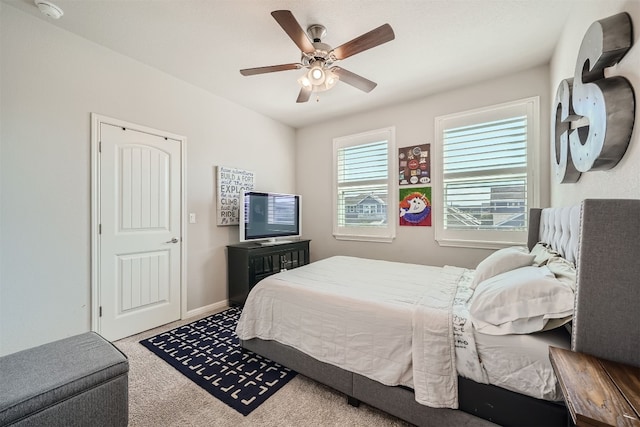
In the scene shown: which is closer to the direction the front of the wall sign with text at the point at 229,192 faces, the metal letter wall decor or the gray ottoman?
the metal letter wall decor

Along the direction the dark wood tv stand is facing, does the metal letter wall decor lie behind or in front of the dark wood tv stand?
in front

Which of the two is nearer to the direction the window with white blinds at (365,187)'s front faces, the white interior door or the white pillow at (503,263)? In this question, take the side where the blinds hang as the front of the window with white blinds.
the white interior door

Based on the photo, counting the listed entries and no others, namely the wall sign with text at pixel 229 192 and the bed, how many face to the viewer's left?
1

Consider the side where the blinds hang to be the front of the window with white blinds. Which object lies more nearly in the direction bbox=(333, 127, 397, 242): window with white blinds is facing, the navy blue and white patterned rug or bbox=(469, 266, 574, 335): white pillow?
the navy blue and white patterned rug

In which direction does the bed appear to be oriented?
to the viewer's left

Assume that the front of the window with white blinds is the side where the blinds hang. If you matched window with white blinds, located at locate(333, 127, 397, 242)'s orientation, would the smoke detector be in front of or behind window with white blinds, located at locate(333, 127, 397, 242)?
in front

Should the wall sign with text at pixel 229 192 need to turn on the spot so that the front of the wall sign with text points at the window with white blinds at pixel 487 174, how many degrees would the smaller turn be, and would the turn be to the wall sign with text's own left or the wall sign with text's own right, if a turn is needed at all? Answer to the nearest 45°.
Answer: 0° — it already faces it

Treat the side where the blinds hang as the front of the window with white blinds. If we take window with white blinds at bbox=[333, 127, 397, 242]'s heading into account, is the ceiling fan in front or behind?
in front

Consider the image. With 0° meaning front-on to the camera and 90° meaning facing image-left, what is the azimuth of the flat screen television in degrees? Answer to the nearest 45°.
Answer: approximately 315°

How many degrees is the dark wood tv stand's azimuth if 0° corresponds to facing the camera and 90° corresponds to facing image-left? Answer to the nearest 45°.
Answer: approximately 315°
